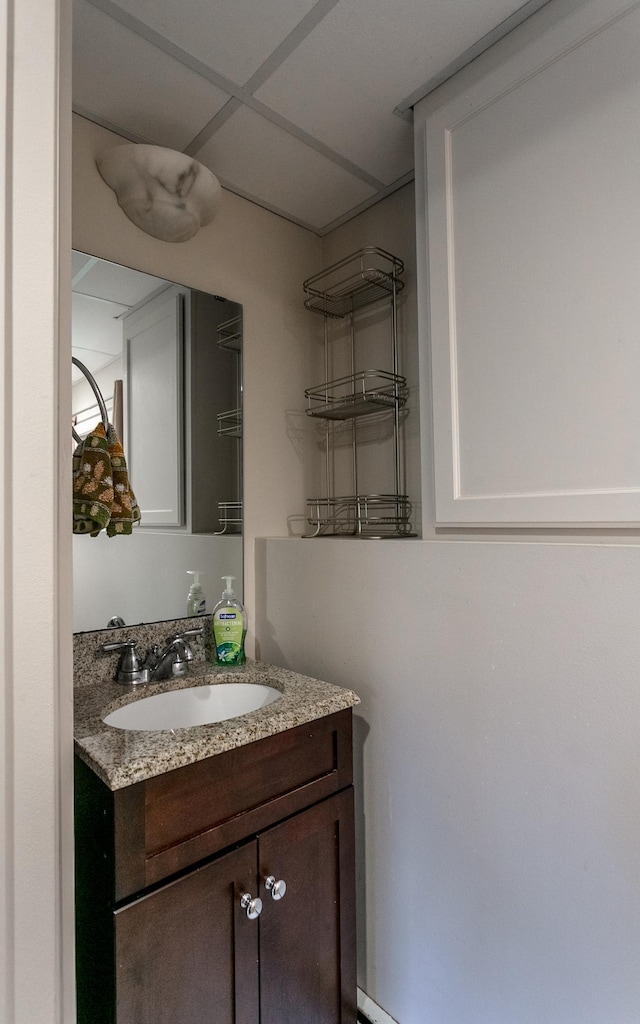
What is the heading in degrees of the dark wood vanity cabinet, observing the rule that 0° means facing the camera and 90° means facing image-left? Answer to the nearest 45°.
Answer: approximately 315°

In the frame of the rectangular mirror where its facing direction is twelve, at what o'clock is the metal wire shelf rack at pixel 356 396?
The metal wire shelf rack is roughly at 10 o'clock from the rectangular mirror.

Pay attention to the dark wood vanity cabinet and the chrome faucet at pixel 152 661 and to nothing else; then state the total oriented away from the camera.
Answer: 0

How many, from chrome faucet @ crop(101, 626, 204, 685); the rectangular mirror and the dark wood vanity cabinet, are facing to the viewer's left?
0

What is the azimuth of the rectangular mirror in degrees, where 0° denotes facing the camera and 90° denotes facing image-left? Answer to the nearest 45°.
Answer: approximately 315°

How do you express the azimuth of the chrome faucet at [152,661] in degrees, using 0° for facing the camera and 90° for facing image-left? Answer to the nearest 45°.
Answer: approximately 315°
